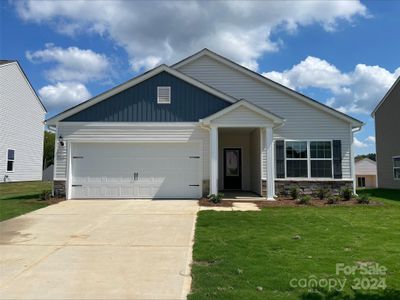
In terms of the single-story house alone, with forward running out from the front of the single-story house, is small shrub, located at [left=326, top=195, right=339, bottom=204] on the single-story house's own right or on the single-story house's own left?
on the single-story house's own left

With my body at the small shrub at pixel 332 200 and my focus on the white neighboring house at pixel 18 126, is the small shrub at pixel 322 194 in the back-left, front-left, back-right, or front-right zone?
front-right

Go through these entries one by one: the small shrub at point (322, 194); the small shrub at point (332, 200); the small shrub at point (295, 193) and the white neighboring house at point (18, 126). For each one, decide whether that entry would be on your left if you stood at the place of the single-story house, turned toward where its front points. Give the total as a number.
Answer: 3

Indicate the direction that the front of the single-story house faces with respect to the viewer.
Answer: facing the viewer

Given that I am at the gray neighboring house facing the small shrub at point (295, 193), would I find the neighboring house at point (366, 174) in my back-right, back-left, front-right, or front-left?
back-right

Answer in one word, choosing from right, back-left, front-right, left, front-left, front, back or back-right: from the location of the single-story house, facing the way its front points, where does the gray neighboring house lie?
back-left

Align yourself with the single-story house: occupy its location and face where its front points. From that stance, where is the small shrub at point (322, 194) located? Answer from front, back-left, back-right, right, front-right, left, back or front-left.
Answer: left

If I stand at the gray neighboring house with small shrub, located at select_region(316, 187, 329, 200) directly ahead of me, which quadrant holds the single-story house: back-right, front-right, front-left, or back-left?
front-right

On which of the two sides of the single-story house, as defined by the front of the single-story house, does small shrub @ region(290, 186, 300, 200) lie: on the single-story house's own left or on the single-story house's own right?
on the single-story house's own left

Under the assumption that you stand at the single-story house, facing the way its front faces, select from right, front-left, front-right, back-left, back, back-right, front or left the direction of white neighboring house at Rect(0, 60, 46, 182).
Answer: back-right

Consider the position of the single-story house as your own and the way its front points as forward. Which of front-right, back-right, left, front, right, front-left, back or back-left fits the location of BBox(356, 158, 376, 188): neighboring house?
back-left
